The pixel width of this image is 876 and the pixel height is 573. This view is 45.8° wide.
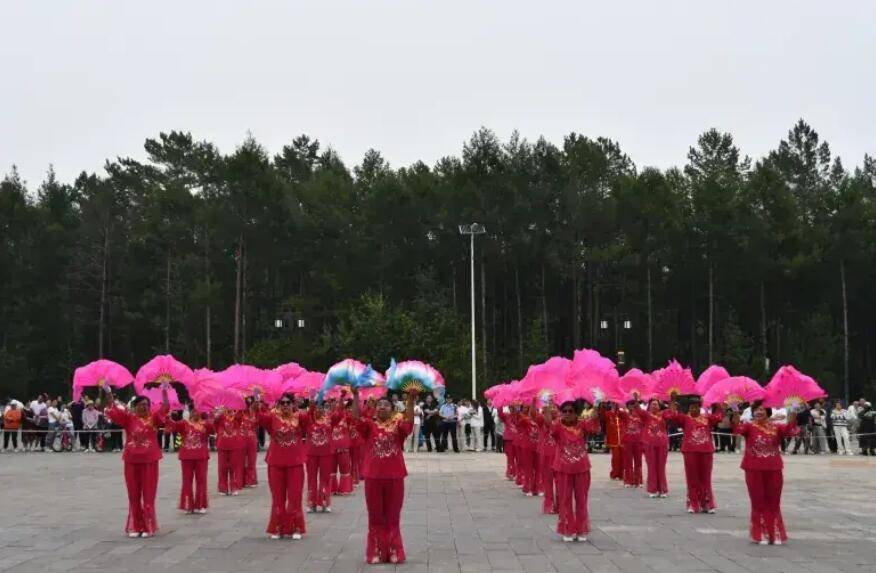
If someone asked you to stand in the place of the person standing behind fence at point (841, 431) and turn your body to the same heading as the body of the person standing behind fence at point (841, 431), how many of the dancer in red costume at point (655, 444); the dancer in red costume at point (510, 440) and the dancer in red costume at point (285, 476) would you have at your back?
0

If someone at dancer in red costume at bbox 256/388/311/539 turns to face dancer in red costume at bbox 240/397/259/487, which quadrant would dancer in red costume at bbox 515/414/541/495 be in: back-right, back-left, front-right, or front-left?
front-right

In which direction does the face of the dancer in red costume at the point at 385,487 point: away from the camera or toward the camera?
toward the camera

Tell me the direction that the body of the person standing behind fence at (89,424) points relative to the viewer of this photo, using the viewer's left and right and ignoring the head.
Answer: facing the viewer

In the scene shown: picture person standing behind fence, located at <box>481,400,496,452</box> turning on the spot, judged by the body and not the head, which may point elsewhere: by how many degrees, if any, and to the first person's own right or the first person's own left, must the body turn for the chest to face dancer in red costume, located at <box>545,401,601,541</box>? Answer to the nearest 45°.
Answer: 0° — they already face them

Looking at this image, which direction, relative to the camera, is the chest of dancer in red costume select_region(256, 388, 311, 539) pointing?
toward the camera

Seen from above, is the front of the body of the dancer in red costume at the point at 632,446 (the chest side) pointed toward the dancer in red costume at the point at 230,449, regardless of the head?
no

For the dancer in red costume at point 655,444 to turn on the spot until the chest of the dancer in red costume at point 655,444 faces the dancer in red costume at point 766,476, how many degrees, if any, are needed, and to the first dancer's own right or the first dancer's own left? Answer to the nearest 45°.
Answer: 0° — they already face them

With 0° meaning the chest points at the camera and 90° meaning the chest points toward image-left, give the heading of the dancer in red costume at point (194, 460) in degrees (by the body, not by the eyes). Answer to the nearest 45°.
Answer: approximately 0°

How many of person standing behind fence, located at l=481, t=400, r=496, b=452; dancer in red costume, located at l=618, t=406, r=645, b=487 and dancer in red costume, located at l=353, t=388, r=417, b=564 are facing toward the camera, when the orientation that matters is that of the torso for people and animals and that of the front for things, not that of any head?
3

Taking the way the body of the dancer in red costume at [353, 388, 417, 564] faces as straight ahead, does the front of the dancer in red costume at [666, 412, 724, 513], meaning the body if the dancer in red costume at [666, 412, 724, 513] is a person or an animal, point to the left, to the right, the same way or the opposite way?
the same way

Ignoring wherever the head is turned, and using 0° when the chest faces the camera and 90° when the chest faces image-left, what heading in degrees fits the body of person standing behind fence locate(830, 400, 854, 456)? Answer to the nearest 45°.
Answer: approximately 0°

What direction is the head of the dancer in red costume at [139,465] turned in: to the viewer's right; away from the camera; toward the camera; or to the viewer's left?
toward the camera

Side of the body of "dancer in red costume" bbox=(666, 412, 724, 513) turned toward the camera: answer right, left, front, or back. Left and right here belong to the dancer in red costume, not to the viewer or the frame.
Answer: front

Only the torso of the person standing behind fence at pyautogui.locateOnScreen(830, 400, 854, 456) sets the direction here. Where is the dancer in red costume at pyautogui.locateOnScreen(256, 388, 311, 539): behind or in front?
in front

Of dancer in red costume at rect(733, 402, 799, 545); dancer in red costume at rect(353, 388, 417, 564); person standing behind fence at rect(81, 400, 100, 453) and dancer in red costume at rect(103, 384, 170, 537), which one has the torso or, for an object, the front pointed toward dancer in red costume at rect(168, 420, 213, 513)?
the person standing behind fence

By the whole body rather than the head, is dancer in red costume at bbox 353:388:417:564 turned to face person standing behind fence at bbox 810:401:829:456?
no
